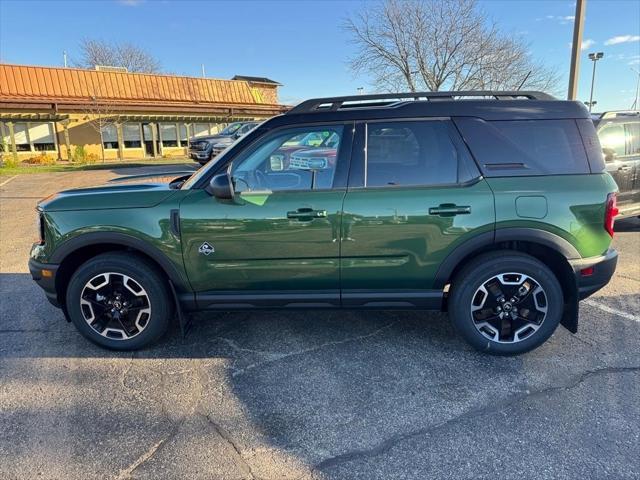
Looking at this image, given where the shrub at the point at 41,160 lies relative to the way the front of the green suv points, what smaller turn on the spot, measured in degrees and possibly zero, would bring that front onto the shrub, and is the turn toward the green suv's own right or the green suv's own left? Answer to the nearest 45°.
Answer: approximately 45° to the green suv's own right

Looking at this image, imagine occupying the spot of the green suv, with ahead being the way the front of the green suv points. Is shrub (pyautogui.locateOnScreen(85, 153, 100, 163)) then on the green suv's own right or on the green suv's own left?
on the green suv's own right

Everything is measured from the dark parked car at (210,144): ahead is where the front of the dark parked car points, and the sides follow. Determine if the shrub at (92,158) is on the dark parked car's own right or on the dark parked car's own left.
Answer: on the dark parked car's own right

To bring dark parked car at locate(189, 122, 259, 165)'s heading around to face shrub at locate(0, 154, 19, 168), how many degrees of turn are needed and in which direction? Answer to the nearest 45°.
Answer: approximately 90° to its right

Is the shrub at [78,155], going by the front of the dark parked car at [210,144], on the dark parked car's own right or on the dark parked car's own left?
on the dark parked car's own right

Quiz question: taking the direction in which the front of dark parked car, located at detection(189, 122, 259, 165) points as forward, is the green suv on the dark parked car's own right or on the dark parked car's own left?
on the dark parked car's own left

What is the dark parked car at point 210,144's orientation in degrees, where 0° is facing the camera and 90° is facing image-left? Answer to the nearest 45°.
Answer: approximately 45°

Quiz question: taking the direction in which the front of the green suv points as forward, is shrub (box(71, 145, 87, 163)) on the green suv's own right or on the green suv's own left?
on the green suv's own right

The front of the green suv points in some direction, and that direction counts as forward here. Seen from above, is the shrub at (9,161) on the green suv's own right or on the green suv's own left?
on the green suv's own right

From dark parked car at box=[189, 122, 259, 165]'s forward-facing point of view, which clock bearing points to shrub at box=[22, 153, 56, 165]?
The shrub is roughly at 3 o'clock from the dark parked car.

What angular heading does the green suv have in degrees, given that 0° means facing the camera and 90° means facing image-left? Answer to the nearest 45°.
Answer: approximately 90°

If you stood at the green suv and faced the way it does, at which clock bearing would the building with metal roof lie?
The building with metal roof is roughly at 2 o'clock from the green suv.
